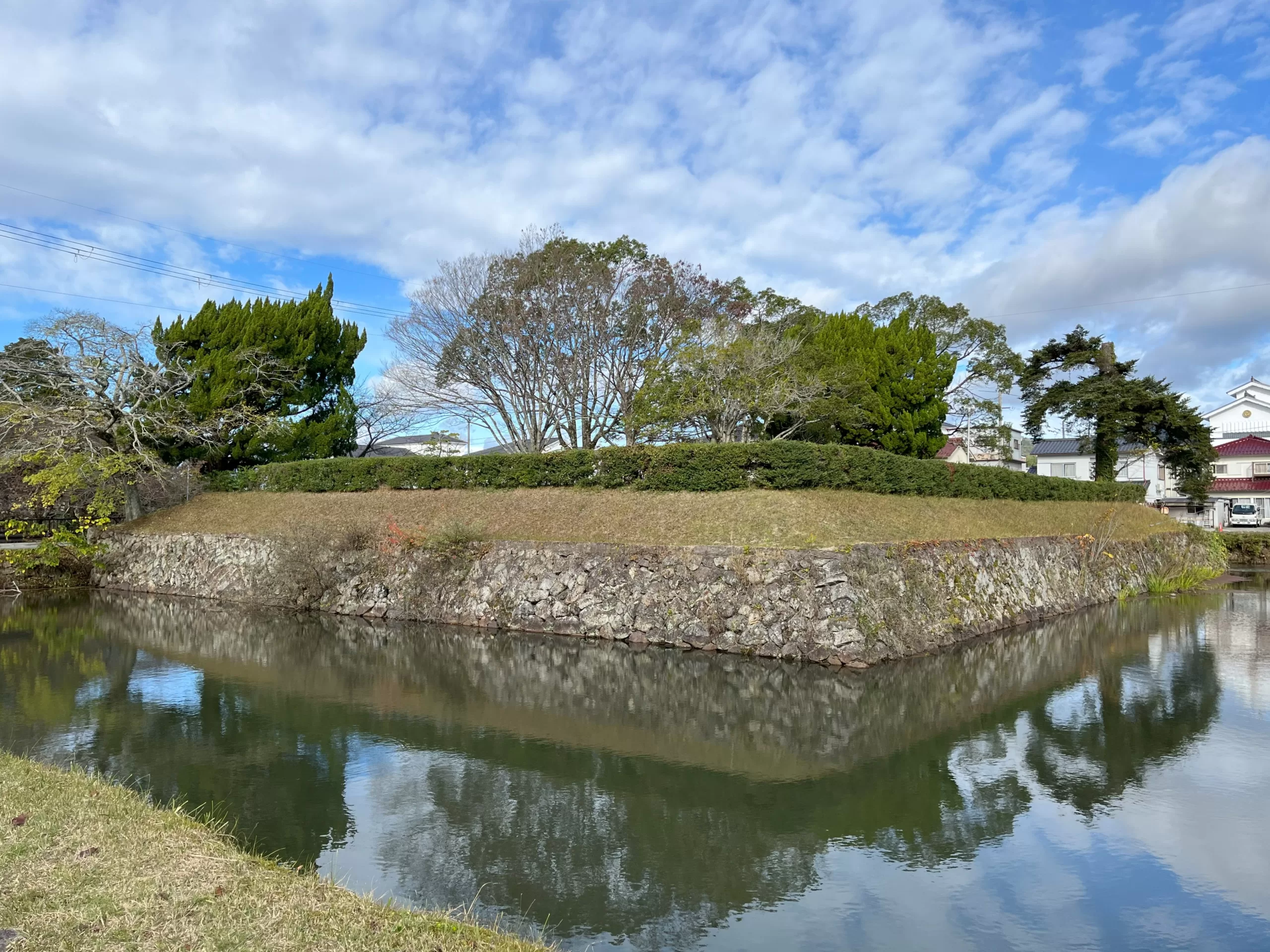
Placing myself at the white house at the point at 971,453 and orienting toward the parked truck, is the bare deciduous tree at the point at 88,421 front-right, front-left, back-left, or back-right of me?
back-right

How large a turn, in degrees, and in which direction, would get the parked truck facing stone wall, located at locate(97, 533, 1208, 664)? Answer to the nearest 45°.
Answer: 0° — it already faces it

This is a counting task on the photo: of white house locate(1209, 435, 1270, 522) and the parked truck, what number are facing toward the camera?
2

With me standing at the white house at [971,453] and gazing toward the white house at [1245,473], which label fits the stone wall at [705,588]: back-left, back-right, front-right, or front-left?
back-right

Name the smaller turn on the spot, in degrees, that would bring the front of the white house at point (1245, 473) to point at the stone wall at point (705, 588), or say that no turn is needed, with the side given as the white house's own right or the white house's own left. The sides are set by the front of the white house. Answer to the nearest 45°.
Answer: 0° — it already faces it

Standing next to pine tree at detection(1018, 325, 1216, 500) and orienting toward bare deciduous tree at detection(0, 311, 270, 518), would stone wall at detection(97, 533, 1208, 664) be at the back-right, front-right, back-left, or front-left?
front-left

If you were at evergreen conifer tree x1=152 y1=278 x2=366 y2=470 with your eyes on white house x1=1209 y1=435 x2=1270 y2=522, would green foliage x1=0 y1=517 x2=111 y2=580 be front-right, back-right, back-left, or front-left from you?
back-right

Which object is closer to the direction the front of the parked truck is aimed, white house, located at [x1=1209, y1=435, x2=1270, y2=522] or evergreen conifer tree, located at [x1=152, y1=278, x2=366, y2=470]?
the evergreen conifer tree

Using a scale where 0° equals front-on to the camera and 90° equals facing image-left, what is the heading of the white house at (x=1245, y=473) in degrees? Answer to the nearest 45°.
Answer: approximately 0°

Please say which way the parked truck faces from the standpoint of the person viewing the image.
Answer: facing the viewer

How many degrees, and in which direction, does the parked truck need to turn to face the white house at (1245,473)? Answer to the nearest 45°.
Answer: approximately 180°

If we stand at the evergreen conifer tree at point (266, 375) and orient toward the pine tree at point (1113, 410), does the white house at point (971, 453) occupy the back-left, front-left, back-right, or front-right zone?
front-left

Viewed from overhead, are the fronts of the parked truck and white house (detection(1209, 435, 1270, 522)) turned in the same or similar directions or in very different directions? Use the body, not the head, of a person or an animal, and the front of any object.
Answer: same or similar directions
